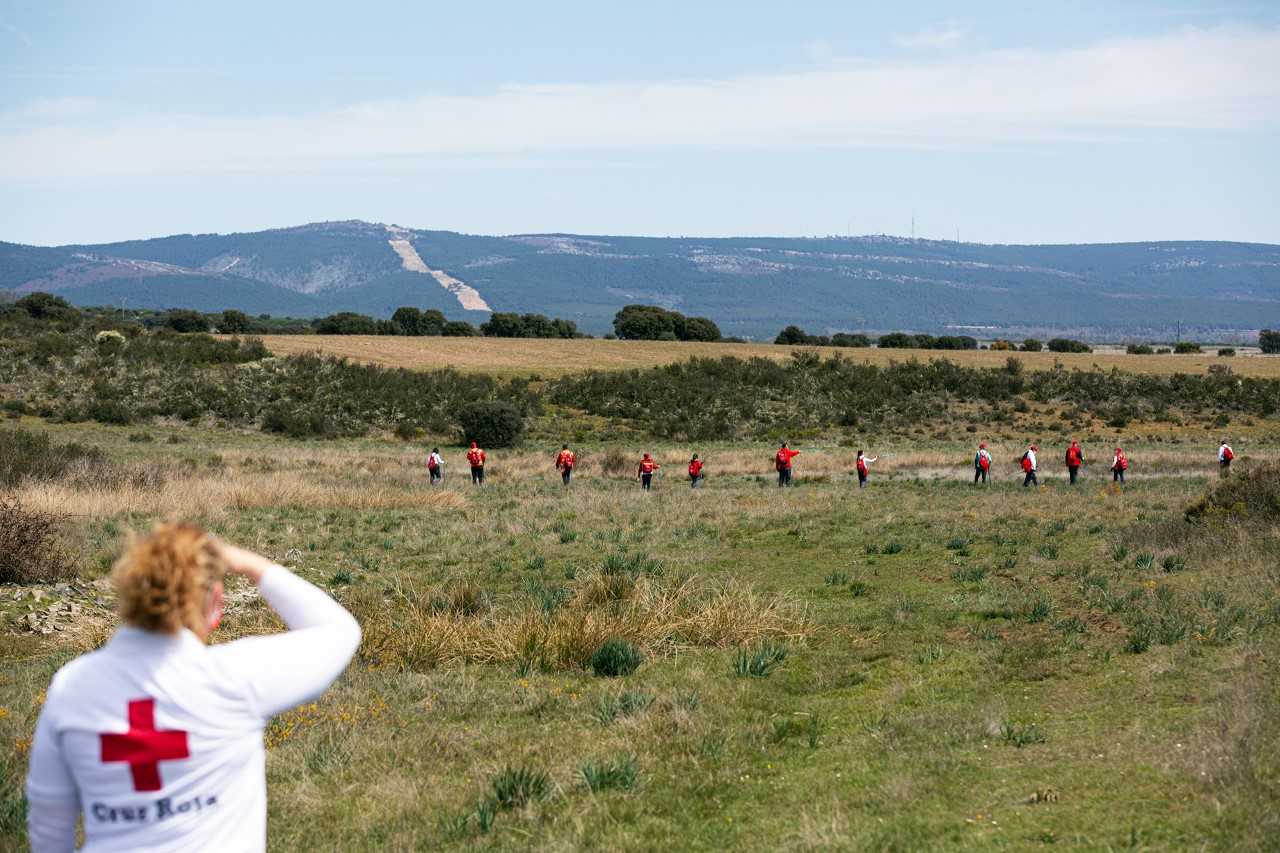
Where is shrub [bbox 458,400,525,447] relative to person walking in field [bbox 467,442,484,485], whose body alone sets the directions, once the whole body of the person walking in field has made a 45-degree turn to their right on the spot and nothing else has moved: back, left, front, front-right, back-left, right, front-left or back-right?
front-left

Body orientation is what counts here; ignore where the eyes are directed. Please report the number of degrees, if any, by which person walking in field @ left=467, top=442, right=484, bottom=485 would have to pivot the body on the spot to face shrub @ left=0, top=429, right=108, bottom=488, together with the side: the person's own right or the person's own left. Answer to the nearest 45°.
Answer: approximately 135° to the person's own left

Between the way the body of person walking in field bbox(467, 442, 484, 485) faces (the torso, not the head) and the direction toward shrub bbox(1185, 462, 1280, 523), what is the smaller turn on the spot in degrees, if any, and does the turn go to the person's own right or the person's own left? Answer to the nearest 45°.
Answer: approximately 135° to the person's own right

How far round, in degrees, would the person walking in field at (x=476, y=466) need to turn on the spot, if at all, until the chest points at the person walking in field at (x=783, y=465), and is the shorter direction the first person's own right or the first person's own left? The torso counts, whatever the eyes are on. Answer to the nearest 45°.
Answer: approximately 90° to the first person's own right

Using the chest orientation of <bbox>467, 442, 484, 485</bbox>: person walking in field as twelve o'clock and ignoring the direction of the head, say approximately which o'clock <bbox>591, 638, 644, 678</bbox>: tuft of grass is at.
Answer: The tuft of grass is roughly at 6 o'clock from the person walking in field.

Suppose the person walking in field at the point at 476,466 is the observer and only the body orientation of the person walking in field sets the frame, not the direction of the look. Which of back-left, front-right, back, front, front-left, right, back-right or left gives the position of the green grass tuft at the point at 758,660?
back

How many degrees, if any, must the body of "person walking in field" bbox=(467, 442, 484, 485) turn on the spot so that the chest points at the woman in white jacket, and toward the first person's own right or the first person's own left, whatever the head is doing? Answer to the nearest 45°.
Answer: approximately 180°

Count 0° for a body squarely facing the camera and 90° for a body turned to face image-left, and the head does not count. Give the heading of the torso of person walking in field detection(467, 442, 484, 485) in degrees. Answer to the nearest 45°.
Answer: approximately 180°

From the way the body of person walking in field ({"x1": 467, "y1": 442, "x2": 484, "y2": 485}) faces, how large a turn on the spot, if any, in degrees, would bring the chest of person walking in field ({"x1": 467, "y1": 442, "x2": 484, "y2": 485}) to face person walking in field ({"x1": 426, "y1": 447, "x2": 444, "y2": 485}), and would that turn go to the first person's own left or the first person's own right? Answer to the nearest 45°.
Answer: approximately 135° to the first person's own left

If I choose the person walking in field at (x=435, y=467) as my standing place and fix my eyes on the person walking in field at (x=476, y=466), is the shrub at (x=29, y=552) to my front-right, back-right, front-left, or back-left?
back-right

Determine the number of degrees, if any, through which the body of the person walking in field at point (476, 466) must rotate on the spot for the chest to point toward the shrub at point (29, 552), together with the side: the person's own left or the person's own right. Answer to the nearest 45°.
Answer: approximately 180°
